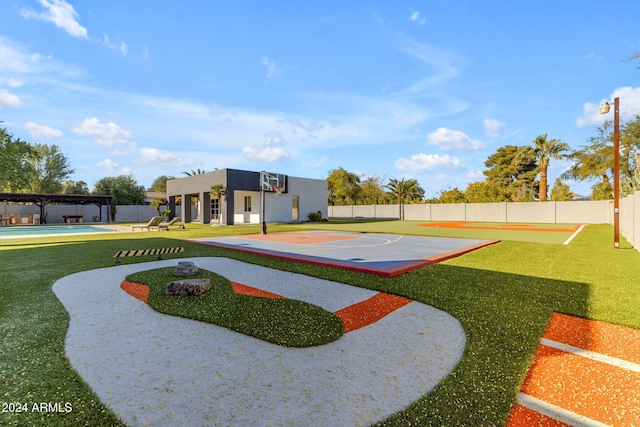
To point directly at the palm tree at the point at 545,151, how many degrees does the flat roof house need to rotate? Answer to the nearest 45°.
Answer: approximately 135° to its left

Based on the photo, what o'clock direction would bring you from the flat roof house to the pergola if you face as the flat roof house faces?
The pergola is roughly at 2 o'clock from the flat roof house.

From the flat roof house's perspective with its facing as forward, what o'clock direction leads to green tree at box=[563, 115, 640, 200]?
The green tree is roughly at 8 o'clock from the flat roof house.

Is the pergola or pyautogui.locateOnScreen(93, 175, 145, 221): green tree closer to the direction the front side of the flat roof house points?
the pergola

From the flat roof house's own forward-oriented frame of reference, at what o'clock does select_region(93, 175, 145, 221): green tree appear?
The green tree is roughly at 3 o'clock from the flat roof house.

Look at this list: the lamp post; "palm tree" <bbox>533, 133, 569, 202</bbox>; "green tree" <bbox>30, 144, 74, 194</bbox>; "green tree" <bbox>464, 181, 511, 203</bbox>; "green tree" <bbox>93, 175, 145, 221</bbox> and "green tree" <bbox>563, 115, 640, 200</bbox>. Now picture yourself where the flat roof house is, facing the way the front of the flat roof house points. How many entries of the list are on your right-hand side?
2

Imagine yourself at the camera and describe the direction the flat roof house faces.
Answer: facing the viewer and to the left of the viewer

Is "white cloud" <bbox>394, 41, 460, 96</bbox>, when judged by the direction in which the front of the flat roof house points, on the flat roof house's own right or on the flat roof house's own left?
on the flat roof house's own left
